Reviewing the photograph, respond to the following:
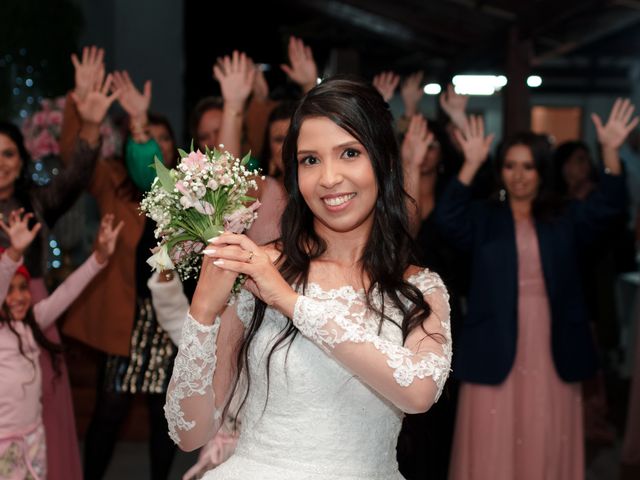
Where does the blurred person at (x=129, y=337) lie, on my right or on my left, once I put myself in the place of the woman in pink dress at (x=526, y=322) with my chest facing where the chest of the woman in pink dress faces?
on my right

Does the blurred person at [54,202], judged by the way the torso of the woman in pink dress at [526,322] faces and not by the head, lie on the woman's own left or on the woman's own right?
on the woman's own right

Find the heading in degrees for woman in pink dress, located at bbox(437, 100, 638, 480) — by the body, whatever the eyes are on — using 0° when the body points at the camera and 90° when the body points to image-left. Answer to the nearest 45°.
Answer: approximately 0°

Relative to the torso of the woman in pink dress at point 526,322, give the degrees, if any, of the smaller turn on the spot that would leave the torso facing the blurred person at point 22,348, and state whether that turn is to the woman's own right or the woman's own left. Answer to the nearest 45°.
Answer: approximately 45° to the woman's own right
